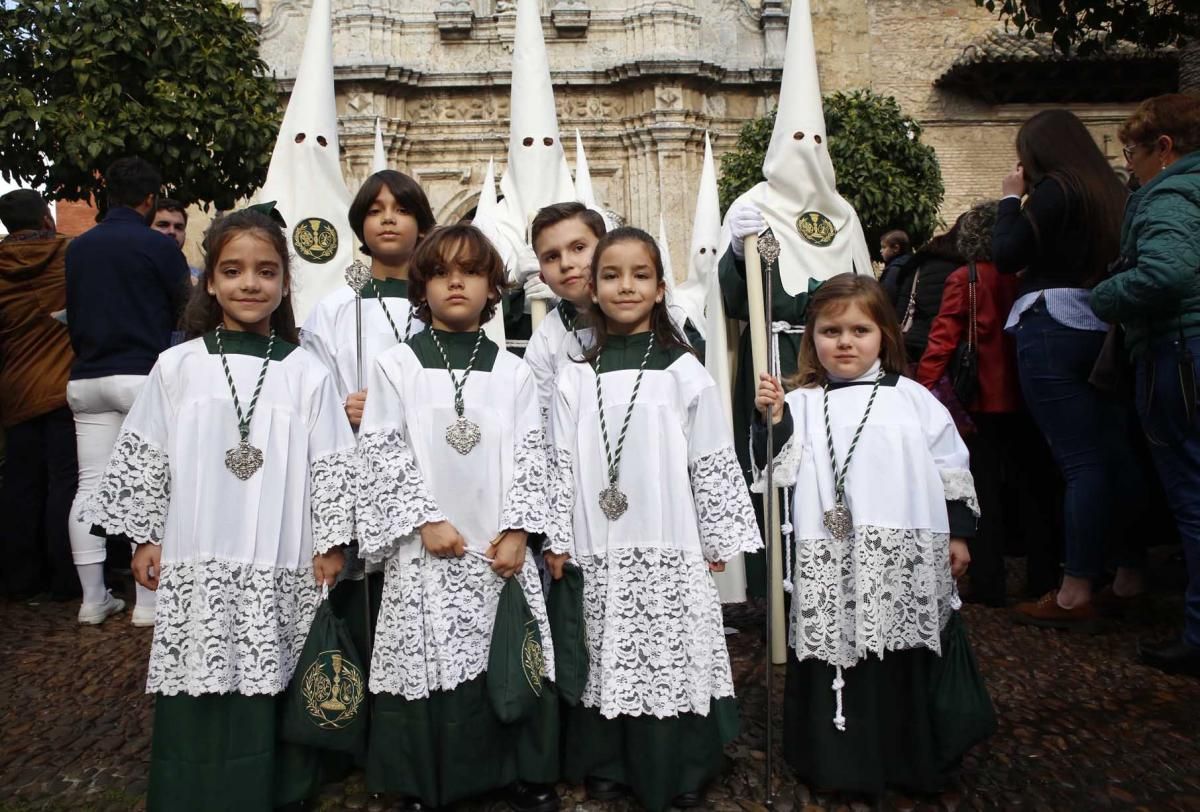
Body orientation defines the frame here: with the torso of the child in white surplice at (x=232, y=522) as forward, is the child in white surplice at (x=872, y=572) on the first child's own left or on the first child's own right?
on the first child's own left

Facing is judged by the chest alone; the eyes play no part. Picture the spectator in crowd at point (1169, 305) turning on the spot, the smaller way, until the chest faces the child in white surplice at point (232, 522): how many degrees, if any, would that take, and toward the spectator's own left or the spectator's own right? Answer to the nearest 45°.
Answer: approximately 45° to the spectator's own left

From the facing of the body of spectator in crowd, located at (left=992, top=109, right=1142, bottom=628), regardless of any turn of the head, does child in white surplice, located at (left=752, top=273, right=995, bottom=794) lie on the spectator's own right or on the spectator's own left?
on the spectator's own left

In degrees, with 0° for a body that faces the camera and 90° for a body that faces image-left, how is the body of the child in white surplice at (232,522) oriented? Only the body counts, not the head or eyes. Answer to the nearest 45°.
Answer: approximately 0°

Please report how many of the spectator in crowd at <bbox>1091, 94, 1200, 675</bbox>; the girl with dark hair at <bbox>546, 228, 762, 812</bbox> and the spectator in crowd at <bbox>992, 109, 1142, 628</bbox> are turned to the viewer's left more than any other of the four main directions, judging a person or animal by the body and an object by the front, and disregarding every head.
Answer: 2

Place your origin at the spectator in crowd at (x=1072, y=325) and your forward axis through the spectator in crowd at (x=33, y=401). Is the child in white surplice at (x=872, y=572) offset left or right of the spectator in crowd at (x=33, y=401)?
left

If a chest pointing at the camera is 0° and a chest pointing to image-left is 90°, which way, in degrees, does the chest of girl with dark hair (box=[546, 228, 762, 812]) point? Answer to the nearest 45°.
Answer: approximately 0°

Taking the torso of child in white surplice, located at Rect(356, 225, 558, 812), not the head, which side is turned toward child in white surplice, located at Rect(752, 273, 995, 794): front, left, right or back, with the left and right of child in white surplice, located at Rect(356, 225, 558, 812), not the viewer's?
left

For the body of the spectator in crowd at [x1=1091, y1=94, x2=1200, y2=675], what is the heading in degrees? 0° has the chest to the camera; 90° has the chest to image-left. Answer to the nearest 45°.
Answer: approximately 90°

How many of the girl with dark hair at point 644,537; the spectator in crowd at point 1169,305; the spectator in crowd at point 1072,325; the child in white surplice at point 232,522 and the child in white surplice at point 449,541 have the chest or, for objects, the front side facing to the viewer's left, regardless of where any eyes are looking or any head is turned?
2

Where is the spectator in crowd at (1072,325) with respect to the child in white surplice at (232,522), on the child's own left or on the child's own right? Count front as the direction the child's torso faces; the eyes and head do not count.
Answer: on the child's own left

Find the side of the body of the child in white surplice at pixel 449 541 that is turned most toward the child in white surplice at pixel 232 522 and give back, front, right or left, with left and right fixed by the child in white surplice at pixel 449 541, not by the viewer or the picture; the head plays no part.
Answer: right
